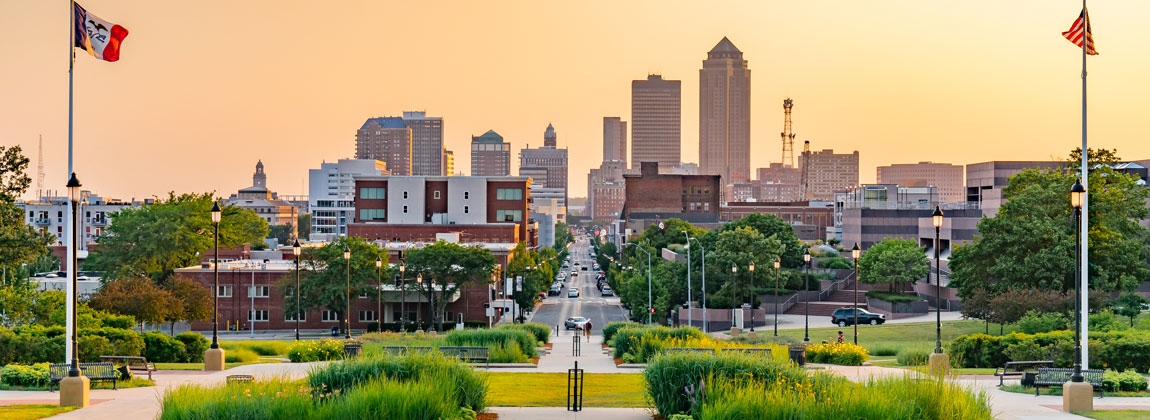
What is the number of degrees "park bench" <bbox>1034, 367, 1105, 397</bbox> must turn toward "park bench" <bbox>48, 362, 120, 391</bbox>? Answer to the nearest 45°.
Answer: approximately 45° to its right

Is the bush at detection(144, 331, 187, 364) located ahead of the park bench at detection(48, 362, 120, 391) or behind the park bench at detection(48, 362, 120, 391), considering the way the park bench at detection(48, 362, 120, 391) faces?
behind

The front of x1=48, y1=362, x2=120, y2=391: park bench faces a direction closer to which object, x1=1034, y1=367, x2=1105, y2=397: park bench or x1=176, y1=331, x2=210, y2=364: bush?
the park bench

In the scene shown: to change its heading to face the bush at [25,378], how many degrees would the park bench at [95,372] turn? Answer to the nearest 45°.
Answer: approximately 135° to its right

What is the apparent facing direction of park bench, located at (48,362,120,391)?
toward the camera

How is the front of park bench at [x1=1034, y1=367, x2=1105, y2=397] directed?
toward the camera

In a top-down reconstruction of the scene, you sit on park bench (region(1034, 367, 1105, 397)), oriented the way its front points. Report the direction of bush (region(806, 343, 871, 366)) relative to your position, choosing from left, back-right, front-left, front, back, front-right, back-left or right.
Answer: back-right

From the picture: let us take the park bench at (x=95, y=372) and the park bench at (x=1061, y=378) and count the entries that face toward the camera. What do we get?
2
